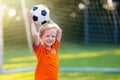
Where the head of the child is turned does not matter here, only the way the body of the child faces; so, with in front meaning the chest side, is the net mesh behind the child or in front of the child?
behind

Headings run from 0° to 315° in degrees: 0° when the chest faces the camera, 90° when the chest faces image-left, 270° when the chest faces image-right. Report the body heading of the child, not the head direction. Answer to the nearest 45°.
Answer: approximately 0°
